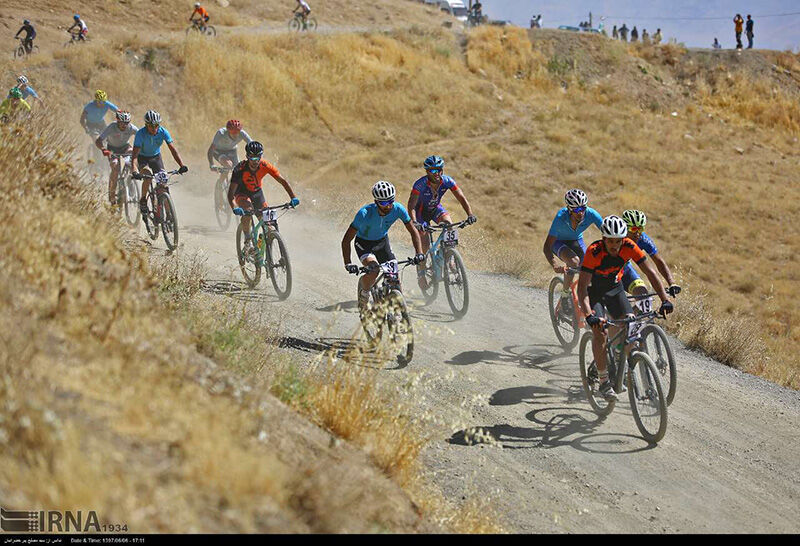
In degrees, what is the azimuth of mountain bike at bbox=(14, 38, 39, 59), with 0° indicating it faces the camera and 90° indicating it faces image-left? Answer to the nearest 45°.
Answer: approximately 45°

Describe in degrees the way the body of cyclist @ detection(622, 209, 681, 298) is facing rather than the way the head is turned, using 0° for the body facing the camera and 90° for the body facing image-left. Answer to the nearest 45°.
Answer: approximately 315°

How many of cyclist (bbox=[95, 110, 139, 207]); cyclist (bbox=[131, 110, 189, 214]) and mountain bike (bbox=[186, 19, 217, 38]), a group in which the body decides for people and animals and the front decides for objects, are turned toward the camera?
2

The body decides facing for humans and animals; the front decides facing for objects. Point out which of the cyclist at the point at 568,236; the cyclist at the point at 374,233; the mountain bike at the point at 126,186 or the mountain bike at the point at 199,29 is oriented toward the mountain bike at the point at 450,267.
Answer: the mountain bike at the point at 126,186

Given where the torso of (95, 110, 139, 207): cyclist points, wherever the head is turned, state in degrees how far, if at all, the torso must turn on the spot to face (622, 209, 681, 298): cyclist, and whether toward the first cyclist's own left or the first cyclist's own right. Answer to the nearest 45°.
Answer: approximately 45° to the first cyclist's own left

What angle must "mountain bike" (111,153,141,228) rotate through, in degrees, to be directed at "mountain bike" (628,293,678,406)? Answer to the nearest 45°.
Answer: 0° — it already faces it

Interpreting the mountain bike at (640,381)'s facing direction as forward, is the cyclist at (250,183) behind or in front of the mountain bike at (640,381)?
behind

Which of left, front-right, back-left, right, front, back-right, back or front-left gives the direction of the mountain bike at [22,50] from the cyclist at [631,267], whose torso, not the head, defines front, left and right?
back

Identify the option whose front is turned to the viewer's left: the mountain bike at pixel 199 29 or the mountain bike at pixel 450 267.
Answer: the mountain bike at pixel 199 29

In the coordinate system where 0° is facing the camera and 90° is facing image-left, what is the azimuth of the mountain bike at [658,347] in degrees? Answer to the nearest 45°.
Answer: approximately 315°

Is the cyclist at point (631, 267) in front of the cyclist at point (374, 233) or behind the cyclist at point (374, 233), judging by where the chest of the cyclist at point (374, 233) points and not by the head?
in front
